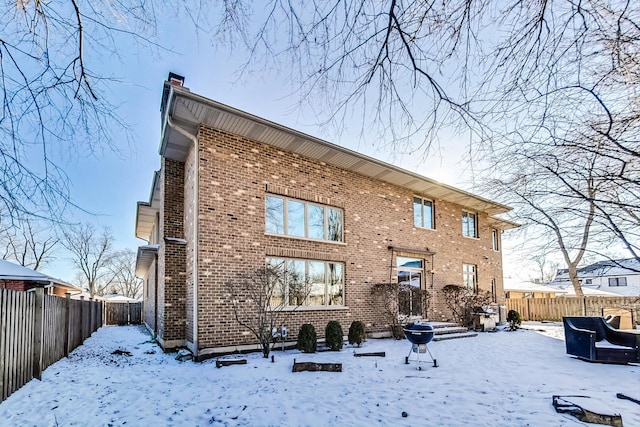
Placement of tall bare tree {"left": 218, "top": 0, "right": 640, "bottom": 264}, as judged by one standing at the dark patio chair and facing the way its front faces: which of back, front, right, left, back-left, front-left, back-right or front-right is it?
front-right

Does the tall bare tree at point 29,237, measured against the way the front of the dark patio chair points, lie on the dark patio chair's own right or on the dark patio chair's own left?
on the dark patio chair's own right

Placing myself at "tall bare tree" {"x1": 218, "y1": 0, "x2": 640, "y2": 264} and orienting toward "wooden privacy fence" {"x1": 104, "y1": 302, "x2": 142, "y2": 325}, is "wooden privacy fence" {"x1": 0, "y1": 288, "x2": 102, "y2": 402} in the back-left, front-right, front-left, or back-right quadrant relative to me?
front-left

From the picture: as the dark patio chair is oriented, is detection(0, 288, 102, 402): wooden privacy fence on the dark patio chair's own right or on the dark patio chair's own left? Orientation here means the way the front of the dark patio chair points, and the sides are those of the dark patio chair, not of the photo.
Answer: on the dark patio chair's own right
